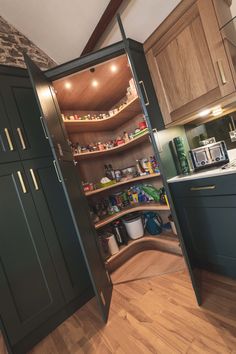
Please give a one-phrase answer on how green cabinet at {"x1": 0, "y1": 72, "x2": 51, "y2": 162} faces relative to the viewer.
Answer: facing the viewer and to the right of the viewer

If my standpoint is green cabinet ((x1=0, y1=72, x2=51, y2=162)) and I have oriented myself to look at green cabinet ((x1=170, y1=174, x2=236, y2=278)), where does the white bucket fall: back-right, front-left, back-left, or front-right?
front-left

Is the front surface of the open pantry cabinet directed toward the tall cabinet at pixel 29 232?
no

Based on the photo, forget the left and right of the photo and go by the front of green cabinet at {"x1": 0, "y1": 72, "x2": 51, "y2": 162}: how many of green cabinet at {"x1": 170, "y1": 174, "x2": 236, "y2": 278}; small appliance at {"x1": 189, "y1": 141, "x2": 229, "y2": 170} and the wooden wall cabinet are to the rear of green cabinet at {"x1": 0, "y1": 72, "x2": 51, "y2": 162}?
0

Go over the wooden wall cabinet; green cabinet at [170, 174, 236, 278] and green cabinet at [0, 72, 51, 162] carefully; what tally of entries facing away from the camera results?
0

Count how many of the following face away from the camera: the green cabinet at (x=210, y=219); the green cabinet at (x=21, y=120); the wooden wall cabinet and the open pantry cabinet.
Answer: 0

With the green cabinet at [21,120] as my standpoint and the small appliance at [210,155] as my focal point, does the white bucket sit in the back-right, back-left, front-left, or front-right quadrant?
front-left

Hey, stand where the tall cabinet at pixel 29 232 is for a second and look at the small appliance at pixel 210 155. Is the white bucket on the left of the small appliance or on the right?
left

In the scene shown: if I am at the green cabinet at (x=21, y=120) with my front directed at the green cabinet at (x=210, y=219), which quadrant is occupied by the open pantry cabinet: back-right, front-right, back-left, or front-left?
front-left

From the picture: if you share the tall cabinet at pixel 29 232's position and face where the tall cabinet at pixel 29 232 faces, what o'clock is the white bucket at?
The white bucket is roughly at 10 o'clock from the tall cabinet.

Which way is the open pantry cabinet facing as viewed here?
toward the camera

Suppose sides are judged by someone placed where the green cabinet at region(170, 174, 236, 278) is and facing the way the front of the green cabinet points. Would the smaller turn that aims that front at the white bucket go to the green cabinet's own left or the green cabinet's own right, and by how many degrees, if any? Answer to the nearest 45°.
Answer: approximately 90° to the green cabinet's own right

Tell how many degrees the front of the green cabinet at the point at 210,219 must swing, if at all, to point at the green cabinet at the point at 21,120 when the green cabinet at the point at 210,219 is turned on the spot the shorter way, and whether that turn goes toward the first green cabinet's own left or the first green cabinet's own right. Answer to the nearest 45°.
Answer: approximately 45° to the first green cabinet's own right

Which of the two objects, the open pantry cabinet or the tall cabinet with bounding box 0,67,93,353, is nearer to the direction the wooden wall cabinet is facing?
the tall cabinet

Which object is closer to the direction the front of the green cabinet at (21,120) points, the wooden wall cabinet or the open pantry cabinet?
the wooden wall cabinet

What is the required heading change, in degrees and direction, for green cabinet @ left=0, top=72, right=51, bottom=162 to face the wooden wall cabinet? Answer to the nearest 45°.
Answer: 0° — it already faces it

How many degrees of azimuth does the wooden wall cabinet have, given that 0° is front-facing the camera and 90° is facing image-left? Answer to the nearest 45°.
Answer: approximately 45°

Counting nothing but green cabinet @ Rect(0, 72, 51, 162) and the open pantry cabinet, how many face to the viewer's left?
0
